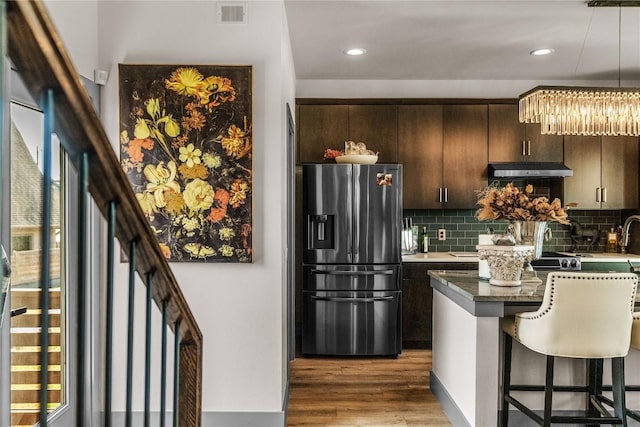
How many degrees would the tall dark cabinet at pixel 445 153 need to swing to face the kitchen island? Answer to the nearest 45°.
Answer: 0° — it already faces it

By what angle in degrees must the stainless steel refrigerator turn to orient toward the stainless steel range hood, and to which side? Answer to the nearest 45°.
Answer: approximately 90° to its left

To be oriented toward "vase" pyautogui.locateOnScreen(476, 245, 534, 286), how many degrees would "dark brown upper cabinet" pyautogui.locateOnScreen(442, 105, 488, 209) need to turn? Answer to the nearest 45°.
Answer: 0° — it already faces it

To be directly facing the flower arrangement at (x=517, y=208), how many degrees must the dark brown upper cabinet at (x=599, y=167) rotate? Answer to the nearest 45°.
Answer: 0° — it already faces it

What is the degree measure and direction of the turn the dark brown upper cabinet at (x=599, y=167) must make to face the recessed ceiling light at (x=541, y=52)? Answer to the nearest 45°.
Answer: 0° — it already faces it
